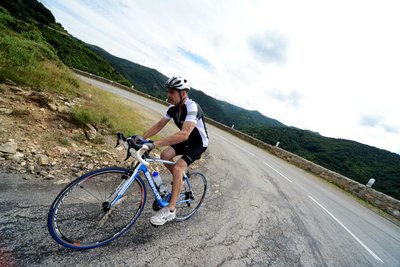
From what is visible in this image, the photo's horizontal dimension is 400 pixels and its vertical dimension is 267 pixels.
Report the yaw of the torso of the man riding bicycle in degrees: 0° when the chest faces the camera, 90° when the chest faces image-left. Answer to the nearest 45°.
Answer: approximately 45°

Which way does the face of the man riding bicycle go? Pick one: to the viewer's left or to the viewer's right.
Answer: to the viewer's left
